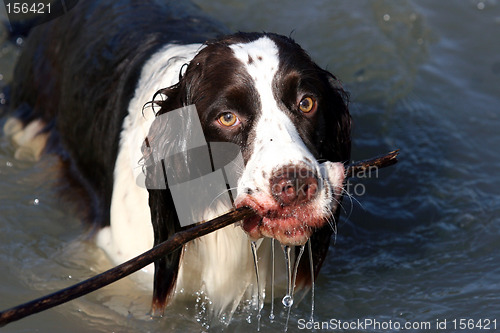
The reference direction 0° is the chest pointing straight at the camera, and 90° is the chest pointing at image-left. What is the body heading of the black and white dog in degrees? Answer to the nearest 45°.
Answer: approximately 315°
